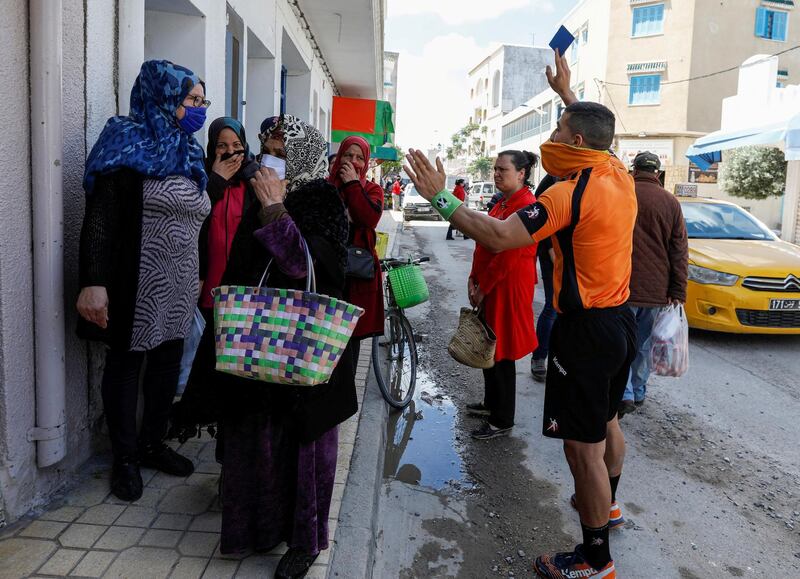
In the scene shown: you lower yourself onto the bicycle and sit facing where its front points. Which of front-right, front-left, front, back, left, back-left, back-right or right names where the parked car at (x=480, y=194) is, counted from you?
back-left

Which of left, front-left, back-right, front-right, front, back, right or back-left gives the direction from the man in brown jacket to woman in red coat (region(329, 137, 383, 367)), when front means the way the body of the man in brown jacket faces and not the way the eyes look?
back-left

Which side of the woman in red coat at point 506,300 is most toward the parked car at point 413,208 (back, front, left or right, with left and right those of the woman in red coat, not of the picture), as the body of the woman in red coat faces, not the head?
right

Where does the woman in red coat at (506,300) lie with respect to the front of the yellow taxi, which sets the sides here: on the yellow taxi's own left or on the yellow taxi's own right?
on the yellow taxi's own right

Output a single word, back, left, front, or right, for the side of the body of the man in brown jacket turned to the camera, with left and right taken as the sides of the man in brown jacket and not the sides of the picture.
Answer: back

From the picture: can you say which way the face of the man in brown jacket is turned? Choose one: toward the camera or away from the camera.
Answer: away from the camera

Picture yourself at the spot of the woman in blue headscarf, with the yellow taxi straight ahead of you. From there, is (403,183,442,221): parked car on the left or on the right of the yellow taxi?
left
